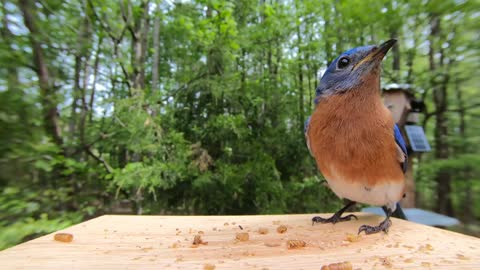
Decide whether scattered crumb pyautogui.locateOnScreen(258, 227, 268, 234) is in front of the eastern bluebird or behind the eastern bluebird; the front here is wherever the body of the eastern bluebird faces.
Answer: in front

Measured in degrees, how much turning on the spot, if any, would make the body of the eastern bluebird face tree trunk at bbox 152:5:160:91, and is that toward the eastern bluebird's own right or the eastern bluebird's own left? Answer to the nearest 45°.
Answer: approximately 90° to the eastern bluebird's own right

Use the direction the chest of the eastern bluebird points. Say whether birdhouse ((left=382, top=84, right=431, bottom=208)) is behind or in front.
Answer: behind

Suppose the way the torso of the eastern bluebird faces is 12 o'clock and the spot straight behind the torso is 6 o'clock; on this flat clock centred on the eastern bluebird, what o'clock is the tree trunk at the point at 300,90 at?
The tree trunk is roughly at 4 o'clock from the eastern bluebird.

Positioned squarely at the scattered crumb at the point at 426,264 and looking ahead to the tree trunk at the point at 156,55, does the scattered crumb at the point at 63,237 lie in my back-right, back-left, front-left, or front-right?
front-left

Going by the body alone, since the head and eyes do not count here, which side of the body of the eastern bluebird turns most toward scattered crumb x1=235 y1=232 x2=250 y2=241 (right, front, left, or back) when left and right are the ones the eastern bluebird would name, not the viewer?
front

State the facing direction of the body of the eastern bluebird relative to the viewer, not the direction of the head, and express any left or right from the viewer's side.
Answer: facing the viewer and to the left of the viewer

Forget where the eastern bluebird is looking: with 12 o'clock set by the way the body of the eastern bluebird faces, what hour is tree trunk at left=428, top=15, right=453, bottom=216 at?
The tree trunk is roughly at 5 o'clock from the eastern bluebird.

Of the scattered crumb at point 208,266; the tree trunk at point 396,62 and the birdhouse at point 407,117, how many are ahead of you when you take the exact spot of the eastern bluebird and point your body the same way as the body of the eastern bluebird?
1

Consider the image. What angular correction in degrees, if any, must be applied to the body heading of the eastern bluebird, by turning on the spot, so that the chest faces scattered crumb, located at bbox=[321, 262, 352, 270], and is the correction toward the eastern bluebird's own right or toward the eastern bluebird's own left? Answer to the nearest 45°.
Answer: approximately 45° to the eastern bluebird's own left
